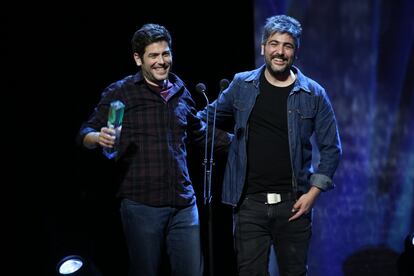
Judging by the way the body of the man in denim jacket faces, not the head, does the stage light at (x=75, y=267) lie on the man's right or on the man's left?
on the man's right

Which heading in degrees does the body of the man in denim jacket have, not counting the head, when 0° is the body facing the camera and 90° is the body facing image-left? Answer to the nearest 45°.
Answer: approximately 0°

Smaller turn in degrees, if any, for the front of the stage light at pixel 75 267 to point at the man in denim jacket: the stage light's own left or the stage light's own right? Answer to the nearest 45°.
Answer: approximately 90° to the stage light's own left

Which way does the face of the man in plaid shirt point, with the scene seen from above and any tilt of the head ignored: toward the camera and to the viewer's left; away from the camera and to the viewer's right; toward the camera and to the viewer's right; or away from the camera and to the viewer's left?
toward the camera and to the viewer's right

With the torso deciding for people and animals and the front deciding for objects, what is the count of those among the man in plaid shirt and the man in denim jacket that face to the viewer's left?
0
